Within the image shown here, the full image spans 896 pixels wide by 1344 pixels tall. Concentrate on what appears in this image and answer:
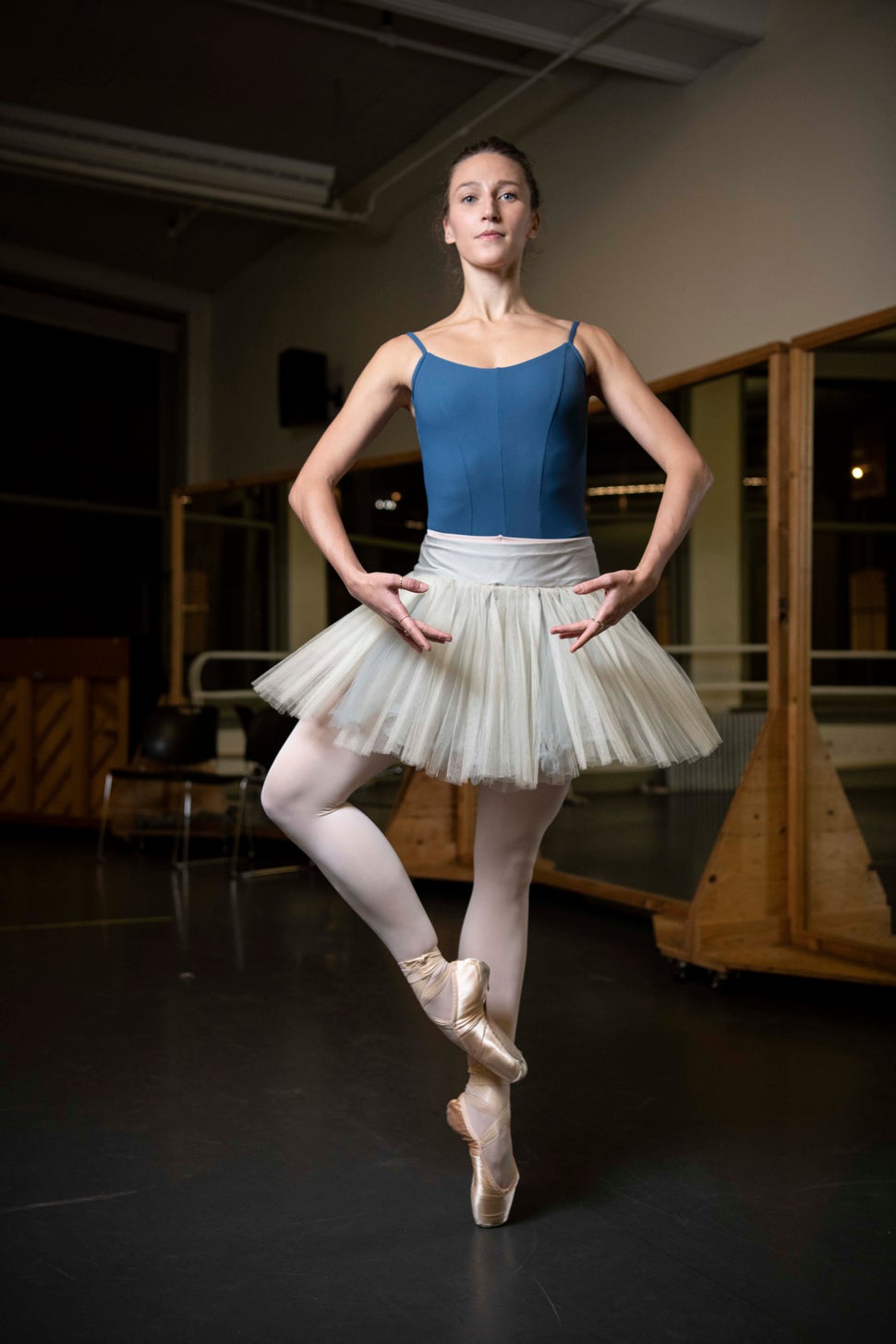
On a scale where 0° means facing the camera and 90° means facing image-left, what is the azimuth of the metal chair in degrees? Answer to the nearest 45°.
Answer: approximately 45°

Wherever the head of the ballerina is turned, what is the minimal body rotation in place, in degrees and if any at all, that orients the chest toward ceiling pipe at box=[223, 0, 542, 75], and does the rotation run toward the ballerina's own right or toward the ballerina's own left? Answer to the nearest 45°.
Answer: approximately 180°

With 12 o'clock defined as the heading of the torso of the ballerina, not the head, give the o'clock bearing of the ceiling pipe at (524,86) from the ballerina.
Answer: The ceiling pipe is roughly at 6 o'clock from the ballerina.

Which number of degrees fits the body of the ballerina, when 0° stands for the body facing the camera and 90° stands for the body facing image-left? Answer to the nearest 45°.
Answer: approximately 0°

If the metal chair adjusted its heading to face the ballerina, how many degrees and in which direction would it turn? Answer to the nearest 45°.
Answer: approximately 45° to its left

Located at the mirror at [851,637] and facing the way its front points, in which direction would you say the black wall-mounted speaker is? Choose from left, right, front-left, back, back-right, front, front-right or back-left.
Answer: right
